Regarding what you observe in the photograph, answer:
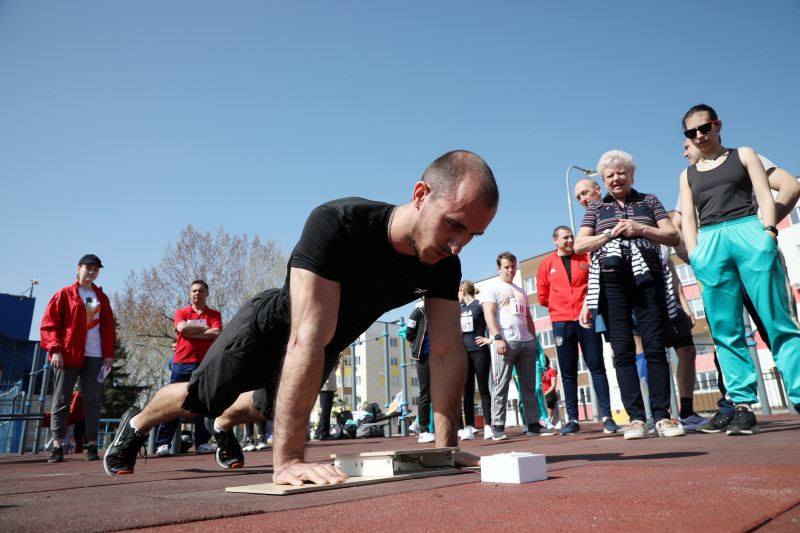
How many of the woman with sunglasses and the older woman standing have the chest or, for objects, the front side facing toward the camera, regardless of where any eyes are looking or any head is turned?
2

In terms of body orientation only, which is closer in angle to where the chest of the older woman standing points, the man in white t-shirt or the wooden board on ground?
the wooden board on ground

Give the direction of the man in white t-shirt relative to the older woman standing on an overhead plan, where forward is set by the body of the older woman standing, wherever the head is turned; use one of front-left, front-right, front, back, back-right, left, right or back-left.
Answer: back-right

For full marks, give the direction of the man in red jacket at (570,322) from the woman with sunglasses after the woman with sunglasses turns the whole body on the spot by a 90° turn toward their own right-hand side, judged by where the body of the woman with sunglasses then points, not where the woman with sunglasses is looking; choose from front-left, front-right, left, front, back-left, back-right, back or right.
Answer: front-right

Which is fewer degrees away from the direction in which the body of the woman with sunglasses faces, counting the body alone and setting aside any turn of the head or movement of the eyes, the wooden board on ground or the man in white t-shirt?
the wooden board on ground

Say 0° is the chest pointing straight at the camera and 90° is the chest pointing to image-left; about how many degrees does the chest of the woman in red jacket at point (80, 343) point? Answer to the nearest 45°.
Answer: approximately 315°
